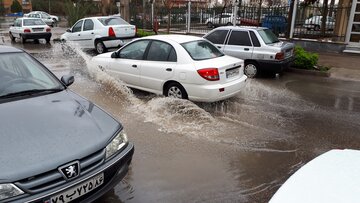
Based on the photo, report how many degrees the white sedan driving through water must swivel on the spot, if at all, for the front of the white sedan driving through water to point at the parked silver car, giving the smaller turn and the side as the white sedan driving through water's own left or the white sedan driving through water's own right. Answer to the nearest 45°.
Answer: approximately 90° to the white sedan driving through water's own right

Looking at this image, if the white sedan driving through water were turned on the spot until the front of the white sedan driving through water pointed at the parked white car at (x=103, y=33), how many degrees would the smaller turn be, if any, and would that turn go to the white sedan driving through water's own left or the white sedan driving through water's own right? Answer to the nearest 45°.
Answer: approximately 45° to the white sedan driving through water's own right

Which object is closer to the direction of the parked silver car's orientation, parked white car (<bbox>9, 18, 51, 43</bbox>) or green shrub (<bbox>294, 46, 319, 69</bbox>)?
the parked white car

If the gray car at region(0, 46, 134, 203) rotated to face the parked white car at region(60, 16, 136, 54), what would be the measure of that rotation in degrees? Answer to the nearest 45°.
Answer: approximately 135° to its left

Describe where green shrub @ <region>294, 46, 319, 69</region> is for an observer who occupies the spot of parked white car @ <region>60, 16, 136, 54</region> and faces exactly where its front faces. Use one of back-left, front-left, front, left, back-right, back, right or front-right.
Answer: back

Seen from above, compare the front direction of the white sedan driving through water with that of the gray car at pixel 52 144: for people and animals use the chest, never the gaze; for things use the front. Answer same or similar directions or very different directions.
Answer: very different directions

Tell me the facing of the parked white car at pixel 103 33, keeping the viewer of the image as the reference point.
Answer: facing away from the viewer and to the left of the viewer

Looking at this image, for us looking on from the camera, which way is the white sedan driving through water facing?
facing away from the viewer and to the left of the viewer

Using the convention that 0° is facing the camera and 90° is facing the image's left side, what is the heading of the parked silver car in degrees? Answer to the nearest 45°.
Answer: approximately 135°
